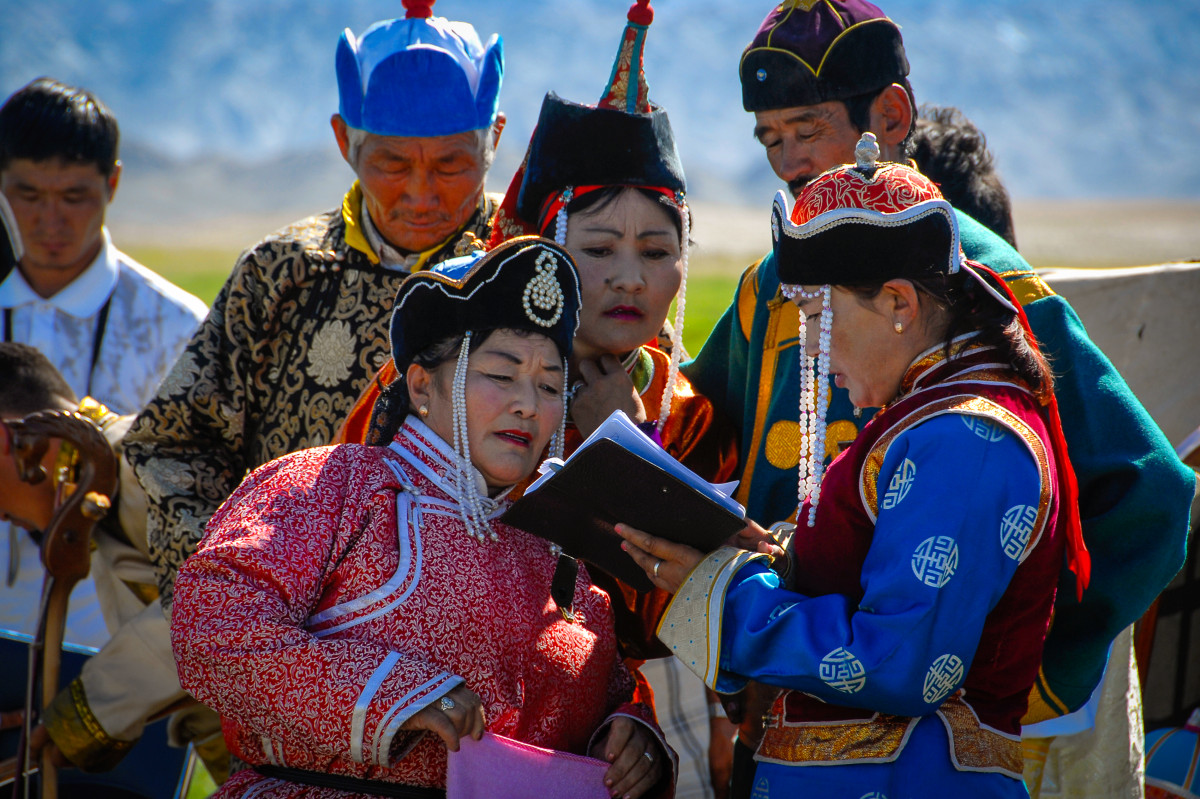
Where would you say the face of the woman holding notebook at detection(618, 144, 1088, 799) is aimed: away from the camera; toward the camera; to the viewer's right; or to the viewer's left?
to the viewer's left

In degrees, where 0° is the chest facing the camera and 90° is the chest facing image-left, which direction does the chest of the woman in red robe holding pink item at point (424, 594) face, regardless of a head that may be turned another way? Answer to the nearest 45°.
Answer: approximately 315°

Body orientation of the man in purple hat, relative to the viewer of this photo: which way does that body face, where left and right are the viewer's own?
facing the viewer and to the left of the viewer

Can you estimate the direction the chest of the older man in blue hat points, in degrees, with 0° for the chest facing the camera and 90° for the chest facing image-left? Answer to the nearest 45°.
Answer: approximately 0°

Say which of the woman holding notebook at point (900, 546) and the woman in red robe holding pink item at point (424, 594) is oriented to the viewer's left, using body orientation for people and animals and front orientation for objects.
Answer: the woman holding notebook at point (900, 546)

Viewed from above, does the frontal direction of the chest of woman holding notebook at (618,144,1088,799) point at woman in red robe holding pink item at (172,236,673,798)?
yes

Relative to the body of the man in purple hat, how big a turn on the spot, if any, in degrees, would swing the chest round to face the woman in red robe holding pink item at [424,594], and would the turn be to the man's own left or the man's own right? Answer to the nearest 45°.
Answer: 0° — they already face them

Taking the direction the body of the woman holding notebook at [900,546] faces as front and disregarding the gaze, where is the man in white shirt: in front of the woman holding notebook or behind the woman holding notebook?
in front

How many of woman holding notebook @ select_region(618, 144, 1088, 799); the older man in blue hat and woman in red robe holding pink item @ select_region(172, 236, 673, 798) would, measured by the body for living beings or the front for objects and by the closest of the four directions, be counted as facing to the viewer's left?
1

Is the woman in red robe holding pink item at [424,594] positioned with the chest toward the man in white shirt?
no

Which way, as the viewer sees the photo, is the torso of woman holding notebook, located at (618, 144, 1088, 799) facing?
to the viewer's left

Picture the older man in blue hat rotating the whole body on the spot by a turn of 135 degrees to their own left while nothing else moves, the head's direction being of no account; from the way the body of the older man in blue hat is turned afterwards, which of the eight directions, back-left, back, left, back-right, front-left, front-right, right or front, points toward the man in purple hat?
right

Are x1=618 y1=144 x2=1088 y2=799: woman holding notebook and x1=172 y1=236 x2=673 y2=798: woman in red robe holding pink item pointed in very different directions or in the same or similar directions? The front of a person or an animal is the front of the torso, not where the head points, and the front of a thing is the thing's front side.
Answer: very different directions

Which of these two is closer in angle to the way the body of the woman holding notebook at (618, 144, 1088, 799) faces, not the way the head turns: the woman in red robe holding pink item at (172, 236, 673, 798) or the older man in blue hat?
the woman in red robe holding pink item

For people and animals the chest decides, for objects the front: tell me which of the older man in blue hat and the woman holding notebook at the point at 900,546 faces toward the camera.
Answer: the older man in blue hat

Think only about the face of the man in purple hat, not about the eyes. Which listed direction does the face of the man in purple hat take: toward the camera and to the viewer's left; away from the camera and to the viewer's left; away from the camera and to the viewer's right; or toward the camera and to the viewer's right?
toward the camera and to the viewer's left
